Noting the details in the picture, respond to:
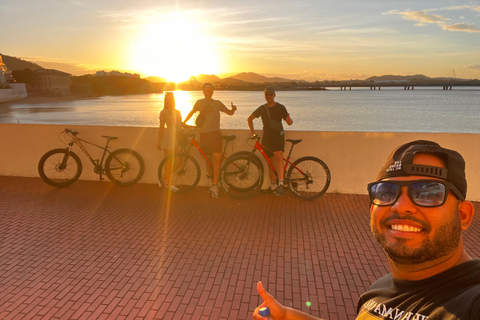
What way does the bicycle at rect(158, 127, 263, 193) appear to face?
to the viewer's left

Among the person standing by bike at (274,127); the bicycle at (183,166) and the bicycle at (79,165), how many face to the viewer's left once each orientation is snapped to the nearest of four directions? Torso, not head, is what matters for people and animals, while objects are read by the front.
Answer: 2

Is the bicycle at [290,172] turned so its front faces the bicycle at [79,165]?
yes

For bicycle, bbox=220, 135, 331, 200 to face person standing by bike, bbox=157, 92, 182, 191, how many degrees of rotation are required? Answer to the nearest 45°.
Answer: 0° — it already faces them

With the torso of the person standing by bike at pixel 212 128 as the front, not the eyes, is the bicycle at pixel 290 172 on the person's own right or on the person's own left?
on the person's own left

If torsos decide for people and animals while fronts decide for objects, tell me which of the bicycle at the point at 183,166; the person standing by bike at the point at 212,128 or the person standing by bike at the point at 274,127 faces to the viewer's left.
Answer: the bicycle

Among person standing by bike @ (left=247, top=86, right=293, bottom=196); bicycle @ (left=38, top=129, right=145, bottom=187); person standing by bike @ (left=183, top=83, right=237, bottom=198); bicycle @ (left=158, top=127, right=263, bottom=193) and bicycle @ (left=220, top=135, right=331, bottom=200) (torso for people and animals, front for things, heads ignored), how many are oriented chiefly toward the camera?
2

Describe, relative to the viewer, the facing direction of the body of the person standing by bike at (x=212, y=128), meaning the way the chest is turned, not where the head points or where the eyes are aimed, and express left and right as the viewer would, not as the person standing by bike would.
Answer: facing the viewer

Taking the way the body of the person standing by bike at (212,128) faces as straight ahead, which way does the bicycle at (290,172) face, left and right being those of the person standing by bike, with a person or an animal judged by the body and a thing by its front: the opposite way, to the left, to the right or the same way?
to the right

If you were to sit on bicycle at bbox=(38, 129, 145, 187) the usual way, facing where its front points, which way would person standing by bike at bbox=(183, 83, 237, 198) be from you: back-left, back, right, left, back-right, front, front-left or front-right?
back-left

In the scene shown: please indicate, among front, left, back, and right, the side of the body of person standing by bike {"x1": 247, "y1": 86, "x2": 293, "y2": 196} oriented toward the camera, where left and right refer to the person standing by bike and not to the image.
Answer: front

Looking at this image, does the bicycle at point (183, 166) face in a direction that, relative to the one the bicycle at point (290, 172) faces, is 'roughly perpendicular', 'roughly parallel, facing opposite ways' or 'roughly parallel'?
roughly parallel
